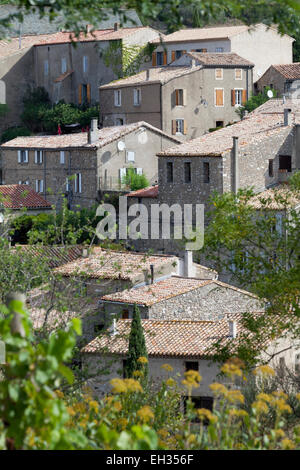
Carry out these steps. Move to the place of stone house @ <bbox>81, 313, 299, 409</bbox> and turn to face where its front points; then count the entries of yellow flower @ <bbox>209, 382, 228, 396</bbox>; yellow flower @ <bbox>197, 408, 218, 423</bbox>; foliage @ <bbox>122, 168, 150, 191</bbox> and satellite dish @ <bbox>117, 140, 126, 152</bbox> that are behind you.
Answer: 2

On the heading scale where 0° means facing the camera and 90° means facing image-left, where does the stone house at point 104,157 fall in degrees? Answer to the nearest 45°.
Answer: approximately 45°

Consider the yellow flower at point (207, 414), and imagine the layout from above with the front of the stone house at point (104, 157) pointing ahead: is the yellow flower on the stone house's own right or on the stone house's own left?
on the stone house's own left

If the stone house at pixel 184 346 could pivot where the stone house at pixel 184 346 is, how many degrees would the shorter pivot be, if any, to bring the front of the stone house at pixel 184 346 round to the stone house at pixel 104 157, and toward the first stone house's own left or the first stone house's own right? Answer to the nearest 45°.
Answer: approximately 180°

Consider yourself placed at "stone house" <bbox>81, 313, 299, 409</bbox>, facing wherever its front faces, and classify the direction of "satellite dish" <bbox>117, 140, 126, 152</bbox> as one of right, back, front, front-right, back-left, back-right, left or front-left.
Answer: back

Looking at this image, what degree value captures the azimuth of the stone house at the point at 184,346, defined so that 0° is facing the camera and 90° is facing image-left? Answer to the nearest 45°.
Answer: approximately 0°

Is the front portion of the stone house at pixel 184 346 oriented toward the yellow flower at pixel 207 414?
yes

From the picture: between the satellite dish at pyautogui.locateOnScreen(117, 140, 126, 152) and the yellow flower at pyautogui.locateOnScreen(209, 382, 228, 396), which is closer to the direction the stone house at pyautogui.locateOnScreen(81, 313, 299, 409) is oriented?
the yellow flower

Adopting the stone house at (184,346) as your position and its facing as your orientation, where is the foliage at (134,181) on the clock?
The foliage is roughly at 6 o'clock from the stone house.

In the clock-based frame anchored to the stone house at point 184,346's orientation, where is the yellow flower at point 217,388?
The yellow flower is roughly at 12 o'clock from the stone house.

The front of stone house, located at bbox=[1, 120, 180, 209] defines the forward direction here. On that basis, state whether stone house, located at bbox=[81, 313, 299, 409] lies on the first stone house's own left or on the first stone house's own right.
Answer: on the first stone house's own left

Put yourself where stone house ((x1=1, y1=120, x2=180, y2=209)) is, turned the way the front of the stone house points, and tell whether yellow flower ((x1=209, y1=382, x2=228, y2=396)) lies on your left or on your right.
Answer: on your left
